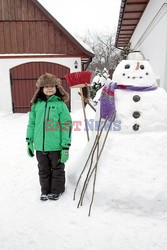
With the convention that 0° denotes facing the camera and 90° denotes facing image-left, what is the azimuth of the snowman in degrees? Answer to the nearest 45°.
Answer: approximately 0°

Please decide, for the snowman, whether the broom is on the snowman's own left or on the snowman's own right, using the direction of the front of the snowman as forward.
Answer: on the snowman's own right
